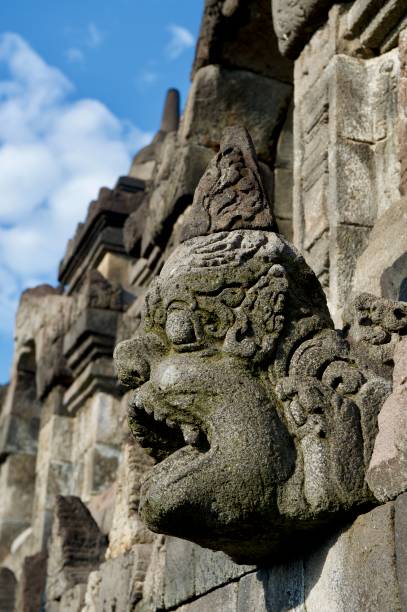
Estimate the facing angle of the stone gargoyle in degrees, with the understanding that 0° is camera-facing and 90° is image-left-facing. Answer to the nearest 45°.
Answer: approximately 90°
